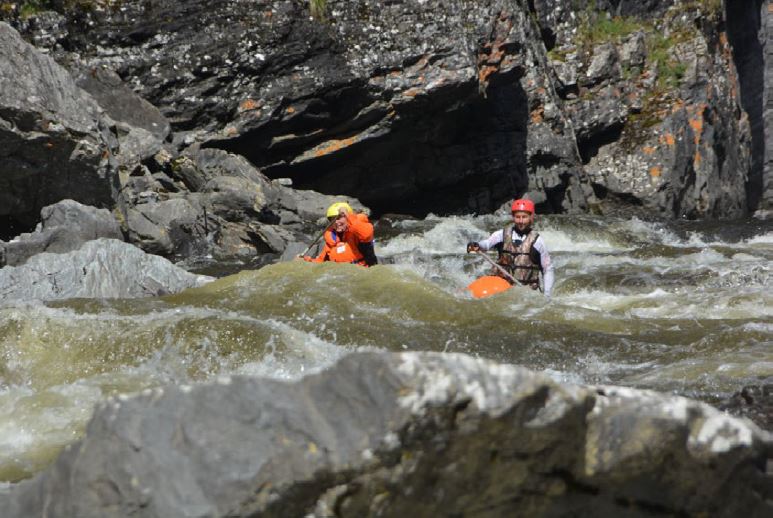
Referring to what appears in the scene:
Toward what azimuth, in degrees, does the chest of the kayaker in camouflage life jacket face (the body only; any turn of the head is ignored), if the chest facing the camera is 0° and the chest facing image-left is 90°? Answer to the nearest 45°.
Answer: approximately 45°

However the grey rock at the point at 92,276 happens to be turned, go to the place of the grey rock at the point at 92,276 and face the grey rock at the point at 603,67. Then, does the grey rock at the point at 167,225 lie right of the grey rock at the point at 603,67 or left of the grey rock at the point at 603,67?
left

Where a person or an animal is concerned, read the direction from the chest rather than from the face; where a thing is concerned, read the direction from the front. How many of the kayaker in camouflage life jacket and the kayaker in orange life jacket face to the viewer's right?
0

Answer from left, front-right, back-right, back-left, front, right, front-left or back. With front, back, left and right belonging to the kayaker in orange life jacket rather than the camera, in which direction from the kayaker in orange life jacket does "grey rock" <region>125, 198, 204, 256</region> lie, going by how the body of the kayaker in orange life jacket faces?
right

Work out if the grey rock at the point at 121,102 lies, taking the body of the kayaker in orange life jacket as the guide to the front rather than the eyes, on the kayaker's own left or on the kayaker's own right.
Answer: on the kayaker's own right

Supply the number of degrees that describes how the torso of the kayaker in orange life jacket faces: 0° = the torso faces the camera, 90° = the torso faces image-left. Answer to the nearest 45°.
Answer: approximately 45°

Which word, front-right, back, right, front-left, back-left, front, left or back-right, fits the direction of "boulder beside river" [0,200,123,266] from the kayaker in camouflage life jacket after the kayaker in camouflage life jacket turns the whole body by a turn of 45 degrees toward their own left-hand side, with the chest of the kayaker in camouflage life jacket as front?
right

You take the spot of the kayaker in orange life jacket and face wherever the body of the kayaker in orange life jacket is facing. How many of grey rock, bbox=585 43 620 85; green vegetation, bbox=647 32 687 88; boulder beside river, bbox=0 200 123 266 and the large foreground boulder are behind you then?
2

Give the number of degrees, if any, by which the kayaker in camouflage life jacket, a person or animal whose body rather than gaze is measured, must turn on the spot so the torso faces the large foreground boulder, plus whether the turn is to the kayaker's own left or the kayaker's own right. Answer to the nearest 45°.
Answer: approximately 45° to the kayaker's own left

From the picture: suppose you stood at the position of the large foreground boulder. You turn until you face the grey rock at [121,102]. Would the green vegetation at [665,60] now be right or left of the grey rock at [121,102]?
right

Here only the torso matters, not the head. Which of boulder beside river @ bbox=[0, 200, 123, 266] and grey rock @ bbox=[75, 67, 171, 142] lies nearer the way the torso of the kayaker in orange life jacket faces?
the boulder beside river

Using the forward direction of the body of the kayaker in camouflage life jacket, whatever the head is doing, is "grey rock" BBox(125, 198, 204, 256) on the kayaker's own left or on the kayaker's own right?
on the kayaker's own right

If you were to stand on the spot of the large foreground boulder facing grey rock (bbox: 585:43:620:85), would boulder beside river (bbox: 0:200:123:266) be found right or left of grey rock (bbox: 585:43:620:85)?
left

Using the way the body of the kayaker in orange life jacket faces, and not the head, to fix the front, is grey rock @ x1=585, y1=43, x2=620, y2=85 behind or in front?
behind
